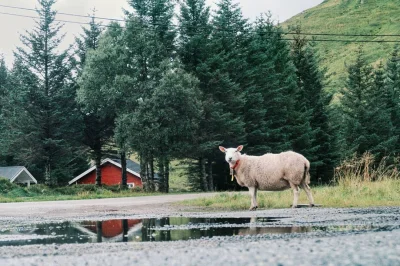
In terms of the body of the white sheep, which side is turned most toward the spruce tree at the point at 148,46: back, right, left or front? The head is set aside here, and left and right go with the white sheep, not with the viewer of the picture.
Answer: right

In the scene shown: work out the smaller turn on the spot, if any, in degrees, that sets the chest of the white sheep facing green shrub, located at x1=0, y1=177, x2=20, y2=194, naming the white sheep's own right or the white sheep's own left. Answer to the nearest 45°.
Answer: approximately 45° to the white sheep's own right

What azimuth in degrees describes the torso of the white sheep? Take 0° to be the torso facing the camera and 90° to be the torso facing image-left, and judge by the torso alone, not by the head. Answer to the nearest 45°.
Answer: approximately 90°

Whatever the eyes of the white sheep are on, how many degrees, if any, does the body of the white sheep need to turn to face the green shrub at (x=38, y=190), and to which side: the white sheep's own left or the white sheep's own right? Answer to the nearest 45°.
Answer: approximately 45° to the white sheep's own right

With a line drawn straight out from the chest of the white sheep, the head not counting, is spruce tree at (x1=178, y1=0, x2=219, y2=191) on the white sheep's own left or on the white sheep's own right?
on the white sheep's own right

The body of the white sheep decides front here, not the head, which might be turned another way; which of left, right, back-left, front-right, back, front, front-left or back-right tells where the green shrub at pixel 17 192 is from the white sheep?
front-right
